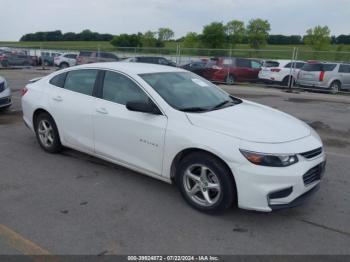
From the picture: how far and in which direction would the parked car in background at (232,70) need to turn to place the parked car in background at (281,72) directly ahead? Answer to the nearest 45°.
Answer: approximately 135° to its left

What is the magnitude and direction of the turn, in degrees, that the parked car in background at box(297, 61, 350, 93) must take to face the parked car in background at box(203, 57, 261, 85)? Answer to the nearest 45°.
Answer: approximately 135° to its left

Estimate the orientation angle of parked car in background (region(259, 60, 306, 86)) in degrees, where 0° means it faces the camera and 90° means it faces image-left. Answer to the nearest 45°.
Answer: approximately 225°

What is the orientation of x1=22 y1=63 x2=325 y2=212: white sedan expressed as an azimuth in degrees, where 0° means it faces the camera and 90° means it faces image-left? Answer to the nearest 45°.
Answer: approximately 315°

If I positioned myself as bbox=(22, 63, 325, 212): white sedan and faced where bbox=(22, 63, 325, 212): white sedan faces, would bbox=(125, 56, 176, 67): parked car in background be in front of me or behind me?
behind

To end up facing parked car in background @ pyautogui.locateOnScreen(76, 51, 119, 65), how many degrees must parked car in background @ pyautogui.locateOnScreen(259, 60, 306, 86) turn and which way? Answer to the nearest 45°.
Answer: approximately 135° to its left

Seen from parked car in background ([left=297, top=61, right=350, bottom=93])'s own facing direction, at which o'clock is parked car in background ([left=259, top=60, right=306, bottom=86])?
parked car in background ([left=259, top=60, right=306, bottom=86]) is roughly at 8 o'clock from parked car in background ([left=297, top=61, right=350, bottom=93]).

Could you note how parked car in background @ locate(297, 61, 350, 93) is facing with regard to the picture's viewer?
facing away from the viewer and to the right of the viewer

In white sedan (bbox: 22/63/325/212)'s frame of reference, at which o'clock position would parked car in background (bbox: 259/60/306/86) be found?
The parked car in background is roughly at 8 o'clock from the white sedan.

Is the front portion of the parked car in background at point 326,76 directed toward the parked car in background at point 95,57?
no

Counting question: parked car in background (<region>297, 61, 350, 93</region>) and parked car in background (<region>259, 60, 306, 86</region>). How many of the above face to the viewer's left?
0

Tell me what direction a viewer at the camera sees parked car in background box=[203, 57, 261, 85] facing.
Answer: facing the viewer and to the left of the viewer

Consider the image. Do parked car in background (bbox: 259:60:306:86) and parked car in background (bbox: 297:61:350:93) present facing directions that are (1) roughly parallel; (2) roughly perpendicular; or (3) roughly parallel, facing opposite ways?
roughly parallel

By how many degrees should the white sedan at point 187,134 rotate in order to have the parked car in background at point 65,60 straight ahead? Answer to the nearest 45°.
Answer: approximately 135° to its left

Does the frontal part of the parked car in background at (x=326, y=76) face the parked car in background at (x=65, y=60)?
no

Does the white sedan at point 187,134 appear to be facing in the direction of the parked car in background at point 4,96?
no

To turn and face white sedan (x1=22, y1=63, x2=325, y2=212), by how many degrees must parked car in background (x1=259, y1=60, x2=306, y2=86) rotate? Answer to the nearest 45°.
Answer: approximately 135° to its right
